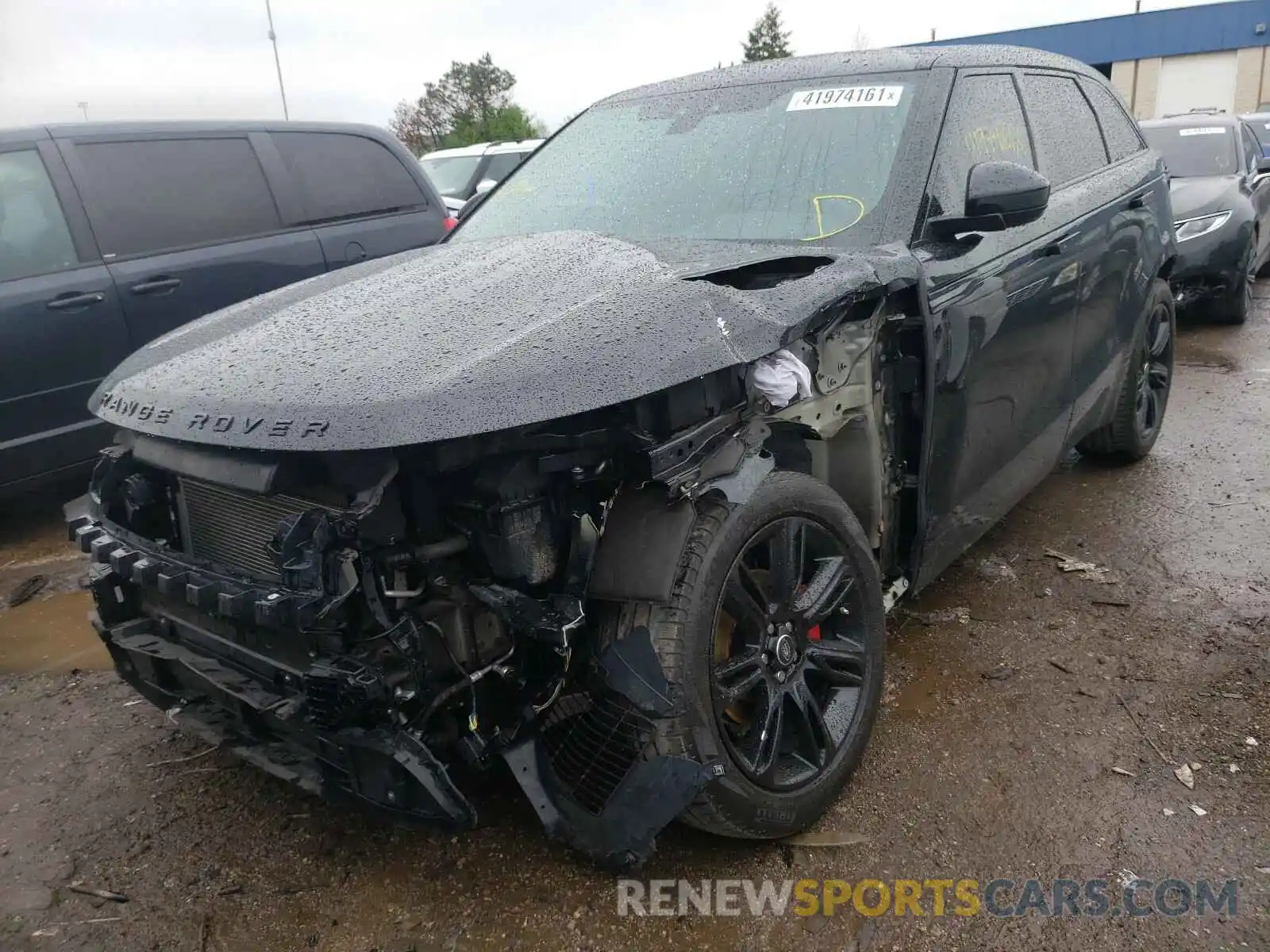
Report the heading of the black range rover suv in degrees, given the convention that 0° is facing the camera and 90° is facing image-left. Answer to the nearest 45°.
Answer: approximately 45°

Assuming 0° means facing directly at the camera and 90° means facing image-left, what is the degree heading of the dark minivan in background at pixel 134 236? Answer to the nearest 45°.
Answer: approximately 45°

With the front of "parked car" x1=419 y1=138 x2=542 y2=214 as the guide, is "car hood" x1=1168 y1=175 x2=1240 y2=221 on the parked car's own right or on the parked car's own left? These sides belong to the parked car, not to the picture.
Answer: on the parked car's own left

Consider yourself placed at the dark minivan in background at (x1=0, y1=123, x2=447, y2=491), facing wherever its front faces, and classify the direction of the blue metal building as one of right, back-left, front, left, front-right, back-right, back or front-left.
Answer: back

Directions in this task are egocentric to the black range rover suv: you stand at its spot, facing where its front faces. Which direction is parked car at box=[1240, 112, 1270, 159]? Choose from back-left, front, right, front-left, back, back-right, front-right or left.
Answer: back

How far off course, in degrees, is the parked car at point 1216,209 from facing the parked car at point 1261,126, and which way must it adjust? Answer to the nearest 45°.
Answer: approximately 135° to its right

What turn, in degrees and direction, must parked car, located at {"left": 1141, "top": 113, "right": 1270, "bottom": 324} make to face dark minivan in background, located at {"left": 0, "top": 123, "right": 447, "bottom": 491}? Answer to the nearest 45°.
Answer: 0° — it already faces it

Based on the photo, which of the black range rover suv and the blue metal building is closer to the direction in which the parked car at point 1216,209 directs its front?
the black range rover suv

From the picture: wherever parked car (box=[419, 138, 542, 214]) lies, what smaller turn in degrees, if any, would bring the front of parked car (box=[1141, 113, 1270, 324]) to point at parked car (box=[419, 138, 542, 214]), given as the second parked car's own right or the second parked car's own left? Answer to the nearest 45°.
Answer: approximately 45° to the second parked car's own right

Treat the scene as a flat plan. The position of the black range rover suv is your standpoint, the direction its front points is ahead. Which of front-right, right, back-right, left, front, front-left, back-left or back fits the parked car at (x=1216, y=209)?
back

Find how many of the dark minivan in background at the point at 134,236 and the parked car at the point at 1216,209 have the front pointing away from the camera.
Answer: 0

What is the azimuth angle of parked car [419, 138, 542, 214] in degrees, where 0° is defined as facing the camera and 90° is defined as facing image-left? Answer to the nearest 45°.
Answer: approximately 45°

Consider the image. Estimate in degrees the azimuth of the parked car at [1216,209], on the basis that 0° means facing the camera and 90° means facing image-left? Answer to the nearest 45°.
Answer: approximately 45°
